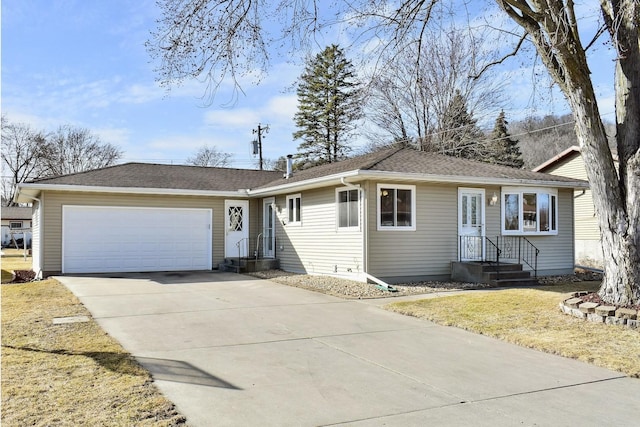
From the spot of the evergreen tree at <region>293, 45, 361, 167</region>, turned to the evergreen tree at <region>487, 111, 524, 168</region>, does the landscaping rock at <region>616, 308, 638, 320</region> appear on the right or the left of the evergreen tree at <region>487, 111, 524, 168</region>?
right

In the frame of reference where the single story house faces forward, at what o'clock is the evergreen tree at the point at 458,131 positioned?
The evergreen tree is roughly at 7 o'clock from the single story house.

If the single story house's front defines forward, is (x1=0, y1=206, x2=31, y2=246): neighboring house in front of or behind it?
behind

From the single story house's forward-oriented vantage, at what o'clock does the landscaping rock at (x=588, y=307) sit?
The landscaping rock is roughly at 11 o'clock from the single story house.

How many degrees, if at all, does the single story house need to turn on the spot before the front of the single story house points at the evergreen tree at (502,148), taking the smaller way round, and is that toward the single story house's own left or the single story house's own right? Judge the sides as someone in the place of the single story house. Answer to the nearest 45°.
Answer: approximately 135° to the single story house's own left

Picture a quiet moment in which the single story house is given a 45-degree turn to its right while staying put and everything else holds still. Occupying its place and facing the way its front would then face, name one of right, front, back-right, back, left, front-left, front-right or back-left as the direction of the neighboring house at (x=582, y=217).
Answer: back

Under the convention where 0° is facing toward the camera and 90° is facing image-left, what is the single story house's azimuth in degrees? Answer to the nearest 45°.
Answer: approximately 0°

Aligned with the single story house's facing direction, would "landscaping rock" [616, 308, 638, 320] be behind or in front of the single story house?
in front

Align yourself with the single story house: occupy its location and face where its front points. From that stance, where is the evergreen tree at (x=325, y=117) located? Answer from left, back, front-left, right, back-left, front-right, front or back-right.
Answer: back
